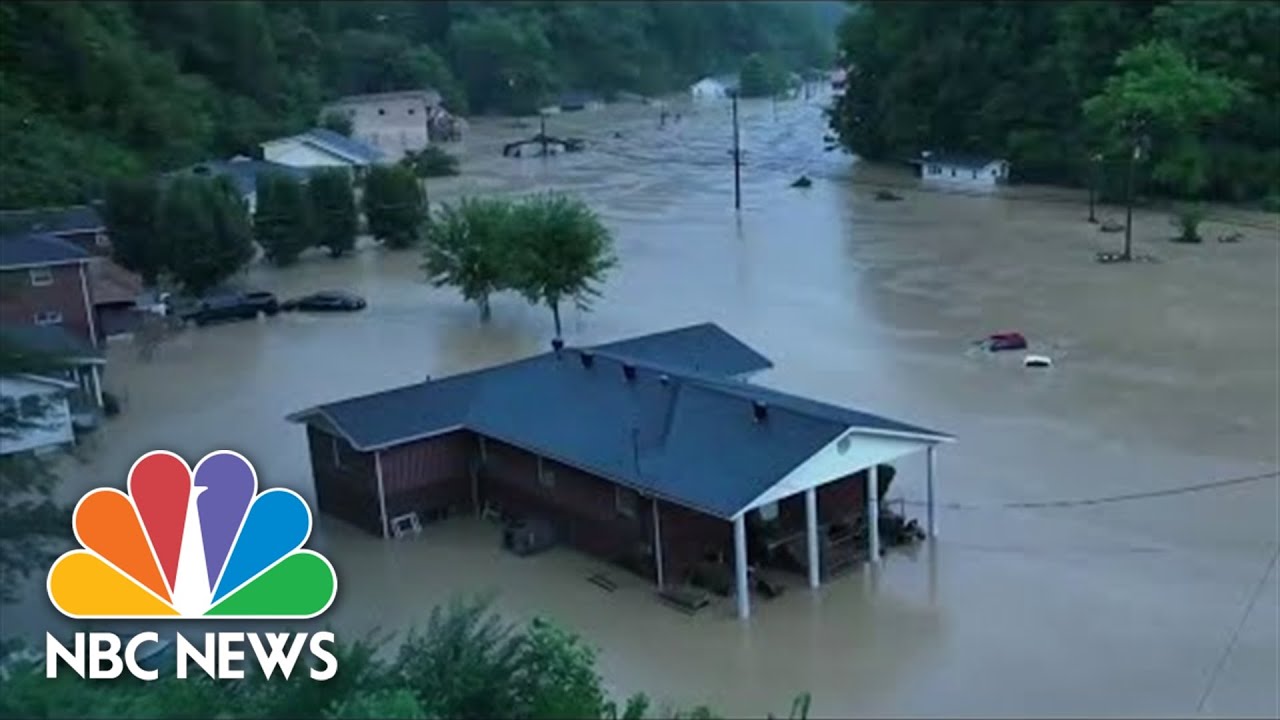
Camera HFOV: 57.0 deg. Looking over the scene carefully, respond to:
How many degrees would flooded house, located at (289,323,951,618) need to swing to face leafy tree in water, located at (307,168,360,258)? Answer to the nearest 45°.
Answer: approximately 135° to its left

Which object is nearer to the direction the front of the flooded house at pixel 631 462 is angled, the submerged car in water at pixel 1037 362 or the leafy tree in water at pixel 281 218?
the submerged car in water

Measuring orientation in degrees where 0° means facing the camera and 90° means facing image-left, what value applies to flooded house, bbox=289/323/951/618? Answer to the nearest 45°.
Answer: approximately 315°

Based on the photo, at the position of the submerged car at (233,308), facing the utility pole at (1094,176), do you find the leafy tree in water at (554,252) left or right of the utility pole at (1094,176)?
right

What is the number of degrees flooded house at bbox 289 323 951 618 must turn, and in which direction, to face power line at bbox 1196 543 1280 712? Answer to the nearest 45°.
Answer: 0° — it already faces it

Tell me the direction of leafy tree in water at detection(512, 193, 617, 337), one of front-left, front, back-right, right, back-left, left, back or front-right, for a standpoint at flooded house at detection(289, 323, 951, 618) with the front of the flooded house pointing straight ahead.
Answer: back-left

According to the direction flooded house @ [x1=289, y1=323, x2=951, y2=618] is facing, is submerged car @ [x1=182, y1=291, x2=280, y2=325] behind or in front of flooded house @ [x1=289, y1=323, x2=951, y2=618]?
behind

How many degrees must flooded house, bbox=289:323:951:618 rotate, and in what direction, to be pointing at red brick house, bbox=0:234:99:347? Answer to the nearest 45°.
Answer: approximately 180°

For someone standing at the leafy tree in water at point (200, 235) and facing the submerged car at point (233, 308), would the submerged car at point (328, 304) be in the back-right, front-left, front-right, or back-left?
front-left
